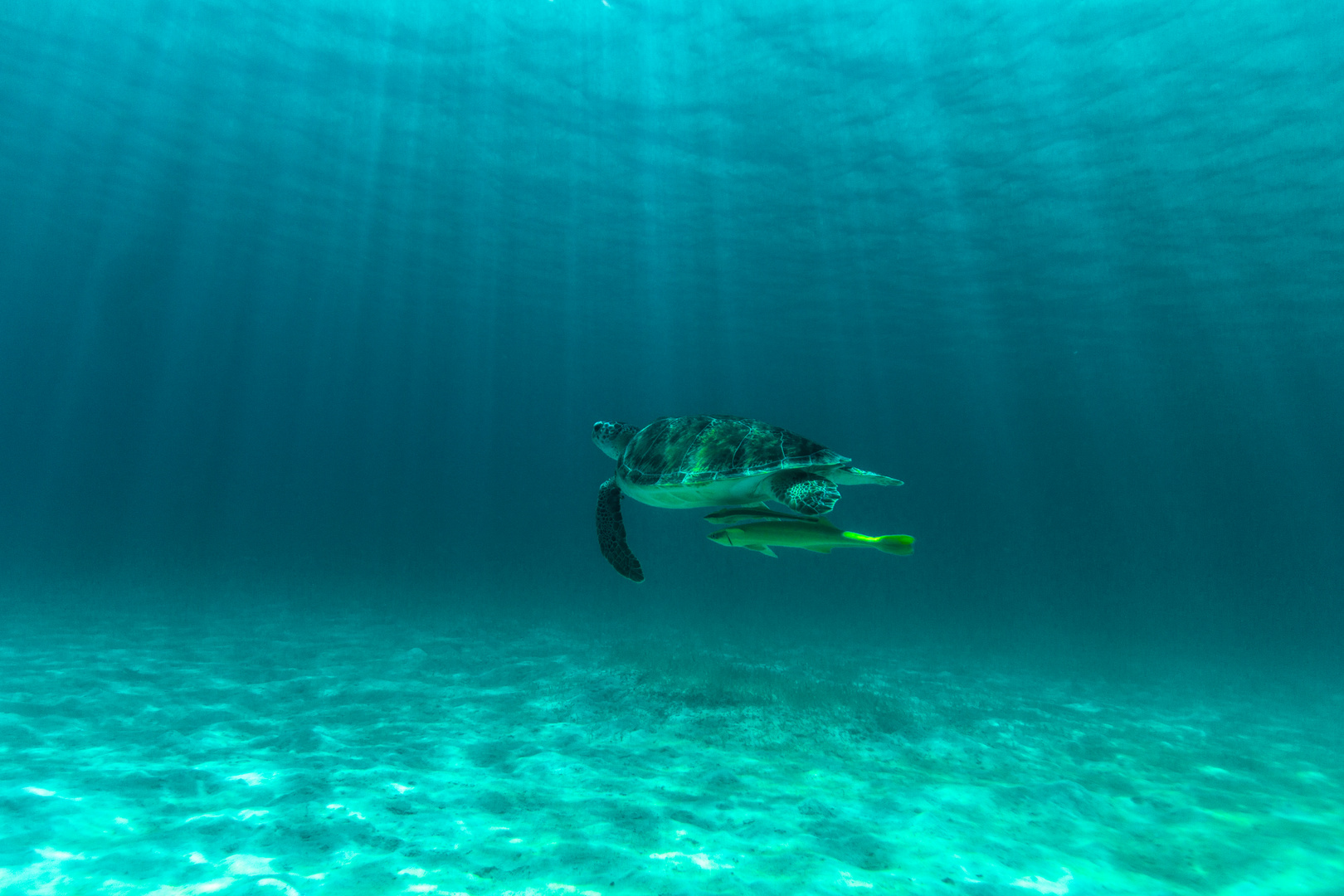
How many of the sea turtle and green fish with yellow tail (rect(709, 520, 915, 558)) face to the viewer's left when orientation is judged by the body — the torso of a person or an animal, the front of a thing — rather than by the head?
2

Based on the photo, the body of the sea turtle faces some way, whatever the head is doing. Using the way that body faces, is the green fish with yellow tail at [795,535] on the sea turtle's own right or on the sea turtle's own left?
on the sea turtle's own left

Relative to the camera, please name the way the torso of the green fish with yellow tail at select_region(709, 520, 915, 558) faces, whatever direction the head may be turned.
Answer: to the viewer's left

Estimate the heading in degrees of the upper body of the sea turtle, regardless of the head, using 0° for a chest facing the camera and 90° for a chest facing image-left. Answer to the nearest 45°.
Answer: approximately 90°
